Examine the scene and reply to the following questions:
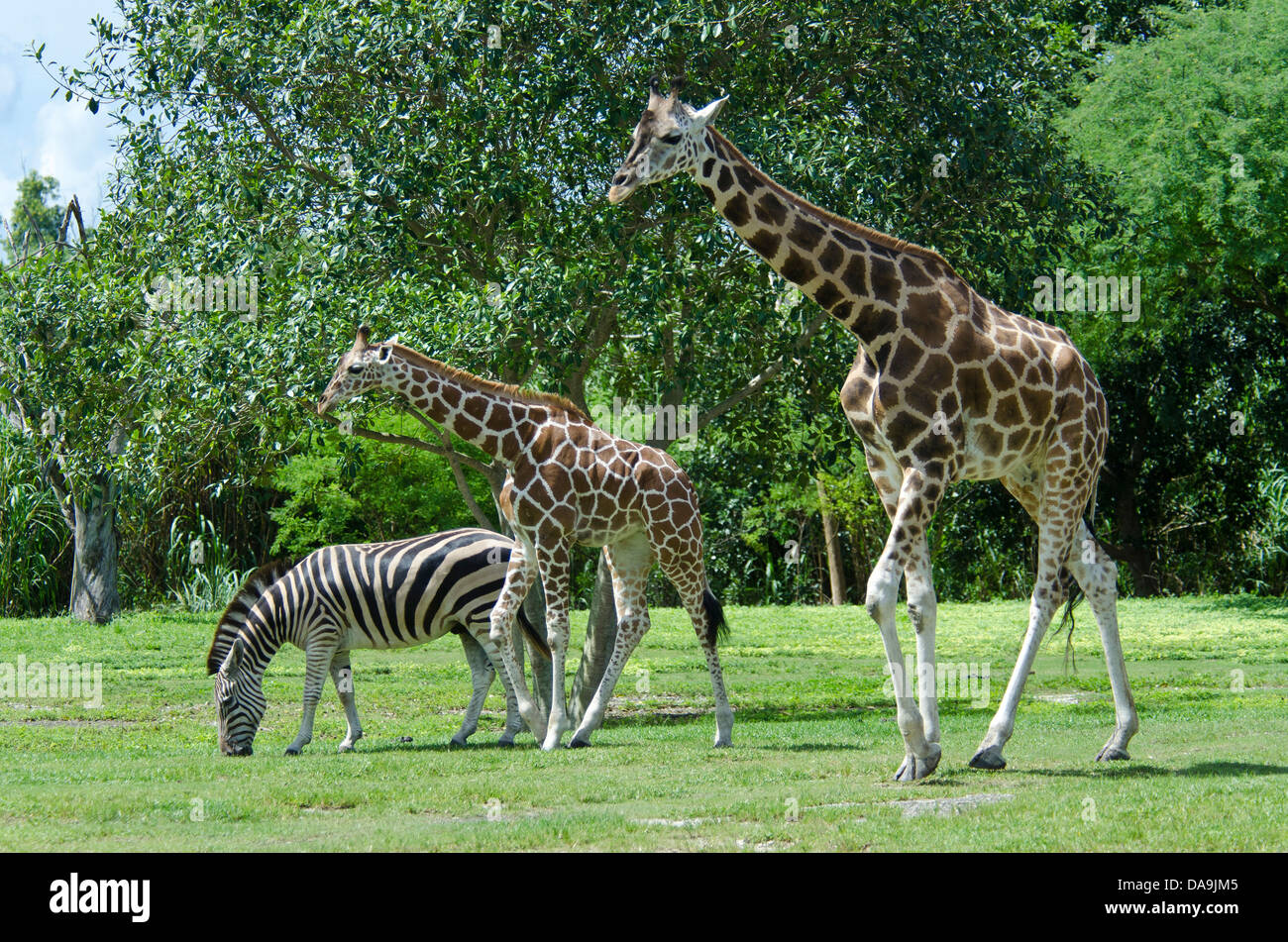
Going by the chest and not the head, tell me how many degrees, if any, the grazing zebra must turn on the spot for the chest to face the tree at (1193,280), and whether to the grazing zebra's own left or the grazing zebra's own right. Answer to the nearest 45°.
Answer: approximately 135° to the grazing zebra's own right

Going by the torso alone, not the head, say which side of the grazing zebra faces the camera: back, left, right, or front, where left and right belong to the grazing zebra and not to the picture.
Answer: left

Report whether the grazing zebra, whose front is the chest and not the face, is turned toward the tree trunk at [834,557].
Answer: no
